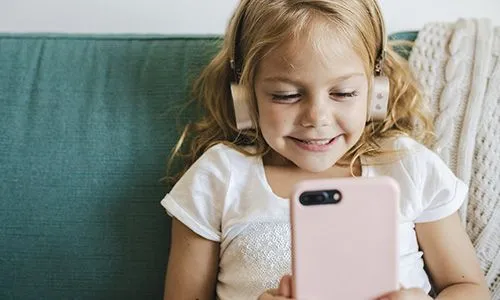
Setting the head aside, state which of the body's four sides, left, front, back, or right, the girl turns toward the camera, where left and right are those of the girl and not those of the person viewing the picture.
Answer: front

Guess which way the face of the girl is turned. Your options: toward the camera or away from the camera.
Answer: toward the camera

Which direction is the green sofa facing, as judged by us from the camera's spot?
facing the viewer
